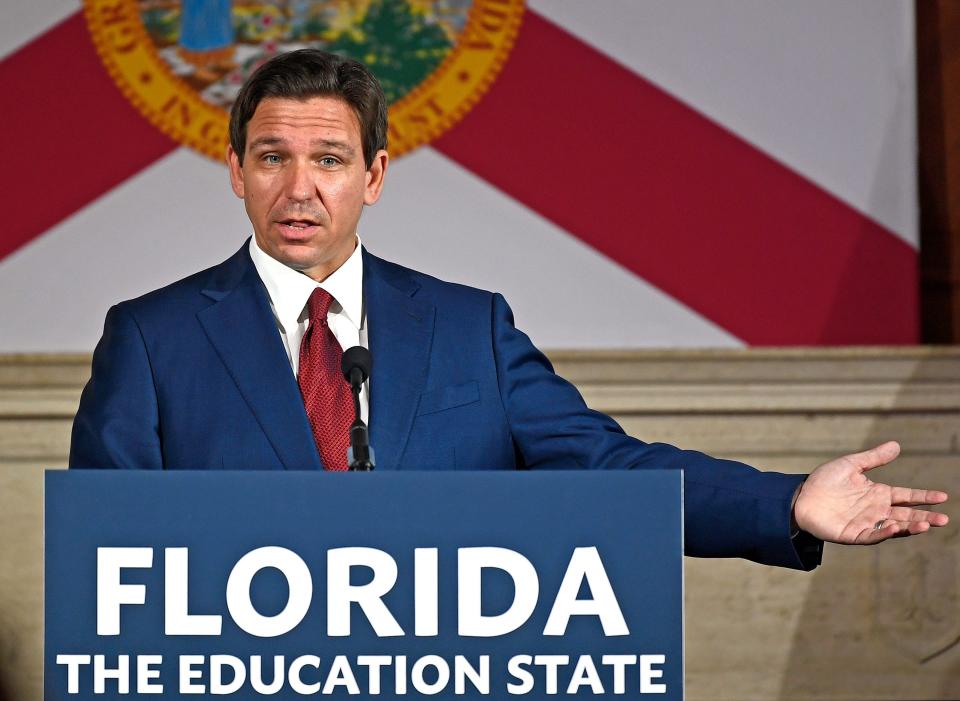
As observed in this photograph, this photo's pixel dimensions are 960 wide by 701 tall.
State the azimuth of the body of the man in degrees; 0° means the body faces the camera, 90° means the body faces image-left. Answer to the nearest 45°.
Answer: approximately 0°

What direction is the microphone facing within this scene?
away from the camera

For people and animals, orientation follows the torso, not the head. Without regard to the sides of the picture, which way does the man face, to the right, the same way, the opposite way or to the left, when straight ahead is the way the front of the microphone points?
the opposite way
